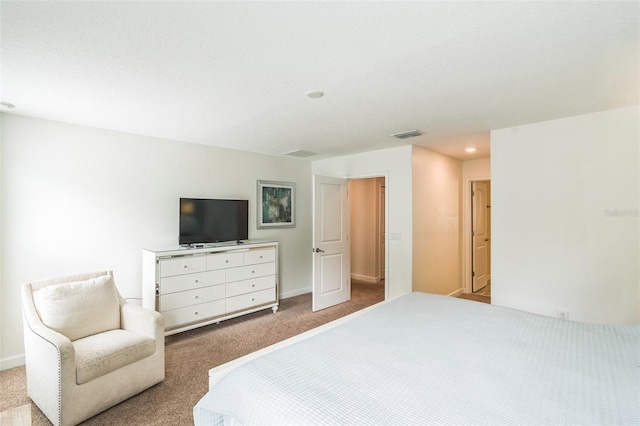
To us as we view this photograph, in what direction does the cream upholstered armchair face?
facing the viewer and to the right of the viewer

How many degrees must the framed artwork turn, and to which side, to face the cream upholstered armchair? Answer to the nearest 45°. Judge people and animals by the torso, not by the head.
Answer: approximately 90° to its right

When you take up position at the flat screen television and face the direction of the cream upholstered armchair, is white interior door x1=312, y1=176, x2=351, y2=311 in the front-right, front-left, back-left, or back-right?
back-left

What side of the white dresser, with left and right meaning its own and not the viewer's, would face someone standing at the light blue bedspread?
front

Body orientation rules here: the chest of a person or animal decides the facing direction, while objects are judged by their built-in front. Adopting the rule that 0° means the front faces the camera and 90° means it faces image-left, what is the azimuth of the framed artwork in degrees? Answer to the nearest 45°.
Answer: approximately 315°

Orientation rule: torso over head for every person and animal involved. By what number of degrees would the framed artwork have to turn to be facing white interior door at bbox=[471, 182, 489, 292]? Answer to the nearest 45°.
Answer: approximately 45° to its left

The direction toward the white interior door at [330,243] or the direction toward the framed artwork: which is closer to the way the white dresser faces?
the white interior door

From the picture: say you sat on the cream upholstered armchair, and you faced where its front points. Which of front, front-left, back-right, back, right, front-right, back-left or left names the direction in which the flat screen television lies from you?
left

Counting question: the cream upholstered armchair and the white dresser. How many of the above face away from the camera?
0

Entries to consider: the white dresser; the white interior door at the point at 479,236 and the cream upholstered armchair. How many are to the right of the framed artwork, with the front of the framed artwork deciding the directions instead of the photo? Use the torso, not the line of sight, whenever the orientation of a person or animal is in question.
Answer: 2

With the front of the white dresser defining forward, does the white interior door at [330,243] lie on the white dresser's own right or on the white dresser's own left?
on the white dresser's own left

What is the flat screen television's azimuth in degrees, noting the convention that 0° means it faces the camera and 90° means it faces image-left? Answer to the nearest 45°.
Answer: approximately 315°

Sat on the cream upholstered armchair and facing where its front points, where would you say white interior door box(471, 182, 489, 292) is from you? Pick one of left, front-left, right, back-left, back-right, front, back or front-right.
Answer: front-left

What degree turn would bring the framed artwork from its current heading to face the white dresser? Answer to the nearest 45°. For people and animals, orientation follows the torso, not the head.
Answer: approximately 90° to its right
